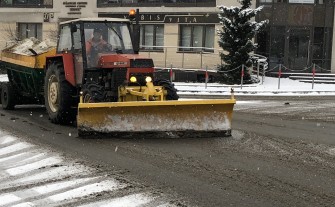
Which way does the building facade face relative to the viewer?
toward the camera

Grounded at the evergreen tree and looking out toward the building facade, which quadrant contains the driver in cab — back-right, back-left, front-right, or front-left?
back-left

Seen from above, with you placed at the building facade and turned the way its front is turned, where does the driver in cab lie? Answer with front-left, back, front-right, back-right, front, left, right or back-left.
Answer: front

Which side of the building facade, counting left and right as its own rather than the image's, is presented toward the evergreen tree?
front
